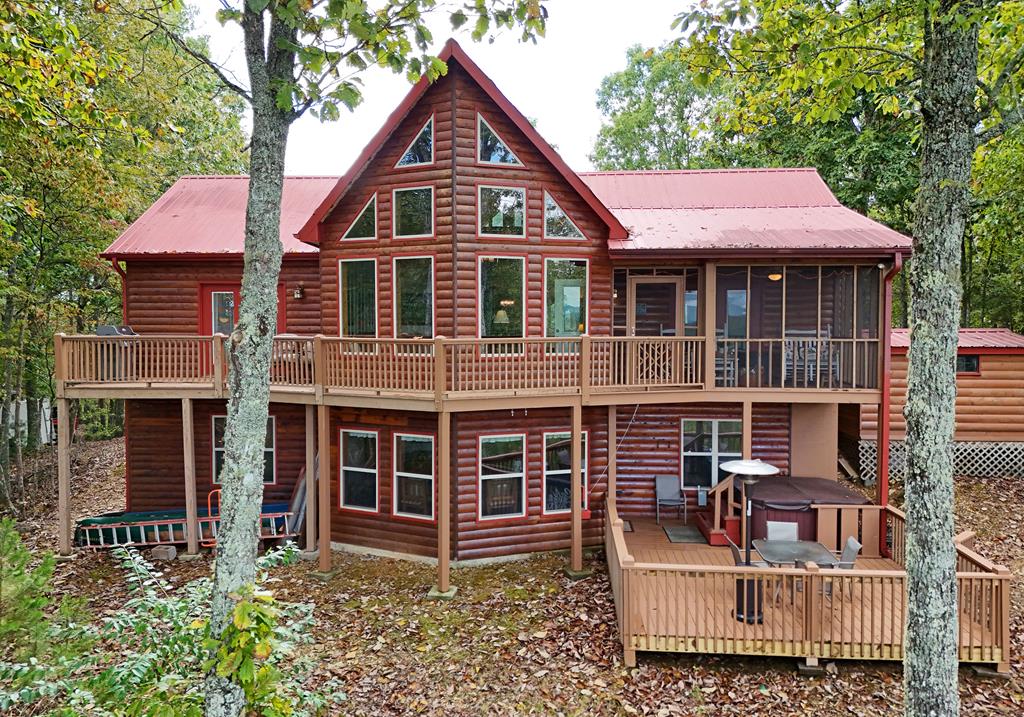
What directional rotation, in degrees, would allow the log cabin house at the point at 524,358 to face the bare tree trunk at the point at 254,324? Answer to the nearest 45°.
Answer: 0° — it already faces it

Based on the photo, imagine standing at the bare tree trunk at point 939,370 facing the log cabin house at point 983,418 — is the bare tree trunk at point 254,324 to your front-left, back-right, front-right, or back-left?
back-left

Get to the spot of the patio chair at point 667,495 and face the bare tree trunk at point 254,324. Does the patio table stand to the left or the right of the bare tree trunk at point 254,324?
left

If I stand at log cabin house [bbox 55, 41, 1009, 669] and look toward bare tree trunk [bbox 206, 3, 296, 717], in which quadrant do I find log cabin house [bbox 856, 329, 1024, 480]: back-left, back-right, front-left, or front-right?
back-left

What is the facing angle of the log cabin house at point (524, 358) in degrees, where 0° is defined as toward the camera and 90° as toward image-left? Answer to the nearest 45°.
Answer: approximately 0°

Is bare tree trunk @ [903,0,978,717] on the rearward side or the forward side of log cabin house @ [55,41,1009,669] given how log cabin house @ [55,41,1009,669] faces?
on the forward side

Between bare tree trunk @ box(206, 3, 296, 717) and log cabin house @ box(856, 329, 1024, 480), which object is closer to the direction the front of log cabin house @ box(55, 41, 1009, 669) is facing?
the bare tree trunk

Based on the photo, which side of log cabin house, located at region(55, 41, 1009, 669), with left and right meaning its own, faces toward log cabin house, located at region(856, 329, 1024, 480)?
left
